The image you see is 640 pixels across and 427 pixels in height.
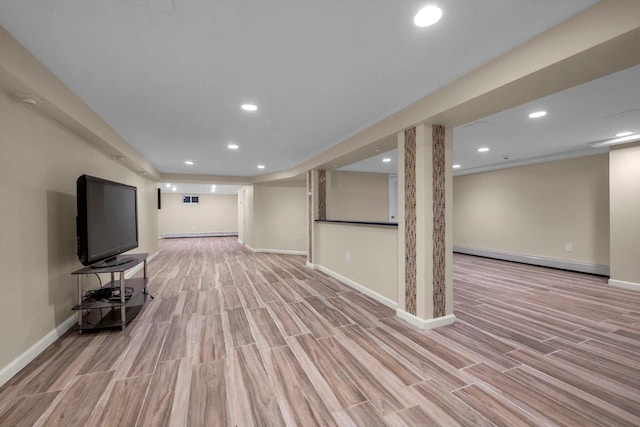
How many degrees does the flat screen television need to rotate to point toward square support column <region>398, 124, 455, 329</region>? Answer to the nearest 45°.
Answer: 0° — it already faces it

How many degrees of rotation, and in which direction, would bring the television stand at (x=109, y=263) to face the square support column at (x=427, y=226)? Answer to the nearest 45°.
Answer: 0° — it already faces it

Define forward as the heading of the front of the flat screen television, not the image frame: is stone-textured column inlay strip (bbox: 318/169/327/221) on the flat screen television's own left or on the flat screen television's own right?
on the flat screen television's own left

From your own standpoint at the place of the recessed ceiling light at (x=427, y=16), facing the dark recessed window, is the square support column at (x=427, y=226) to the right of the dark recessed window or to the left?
right

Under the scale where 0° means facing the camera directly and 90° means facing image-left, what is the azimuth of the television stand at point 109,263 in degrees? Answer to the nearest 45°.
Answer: approximately 315°

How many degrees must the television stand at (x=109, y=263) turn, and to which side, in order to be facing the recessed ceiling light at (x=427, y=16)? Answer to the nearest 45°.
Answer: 0° — it already faces it
